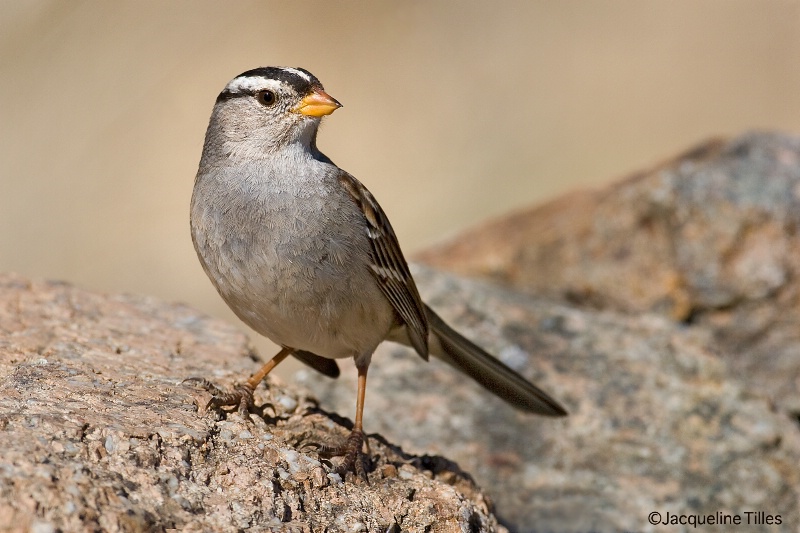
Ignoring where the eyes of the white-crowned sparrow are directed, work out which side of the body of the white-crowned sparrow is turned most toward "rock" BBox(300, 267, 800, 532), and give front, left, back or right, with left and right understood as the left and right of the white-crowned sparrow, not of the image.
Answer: back

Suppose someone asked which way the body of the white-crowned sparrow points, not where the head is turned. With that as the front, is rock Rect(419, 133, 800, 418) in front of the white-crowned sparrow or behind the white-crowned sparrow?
behind

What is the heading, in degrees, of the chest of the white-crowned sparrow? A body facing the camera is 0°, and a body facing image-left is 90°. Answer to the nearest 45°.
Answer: approximately 45°
